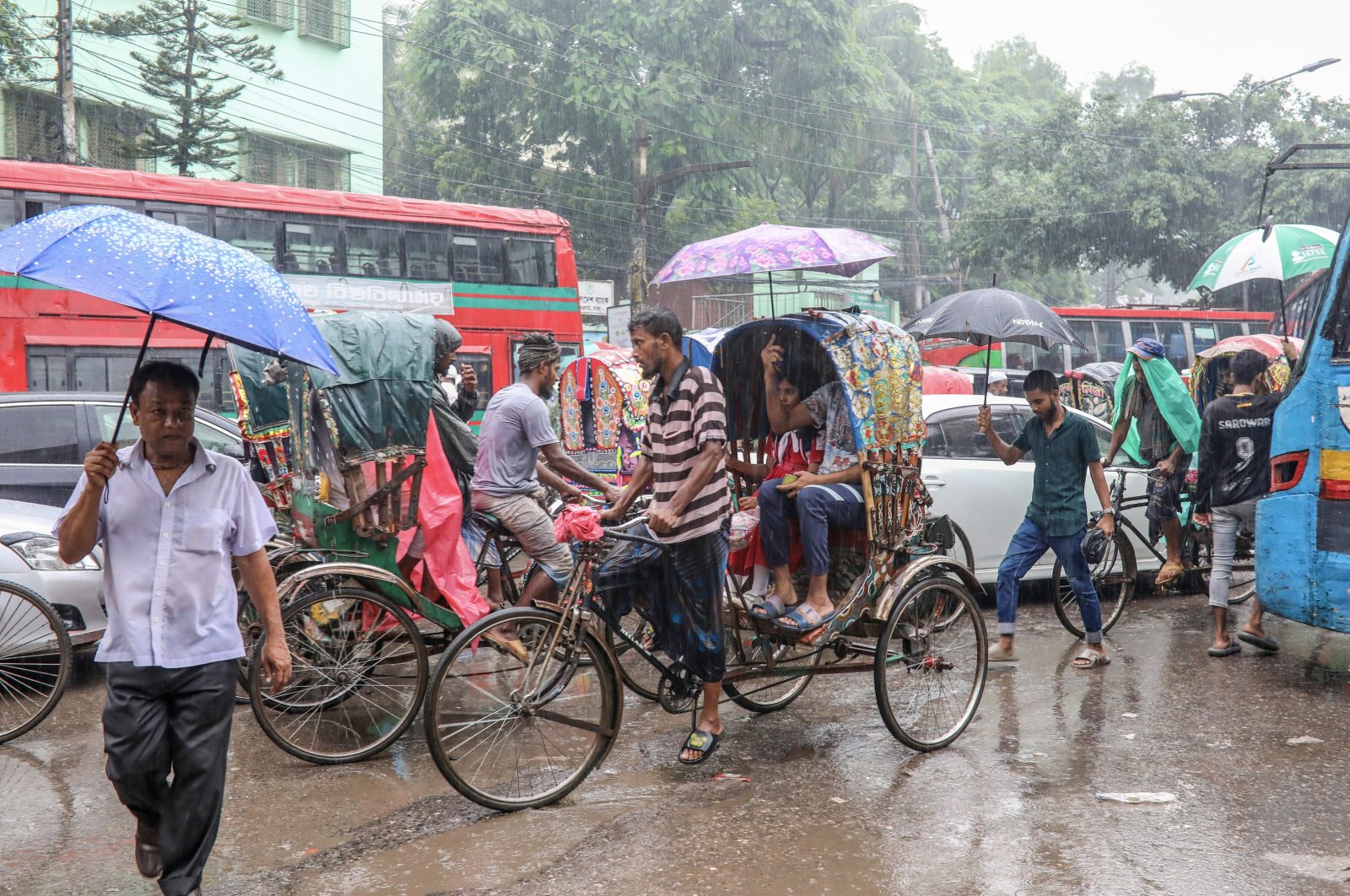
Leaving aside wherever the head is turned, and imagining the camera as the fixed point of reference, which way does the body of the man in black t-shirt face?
away from the camera

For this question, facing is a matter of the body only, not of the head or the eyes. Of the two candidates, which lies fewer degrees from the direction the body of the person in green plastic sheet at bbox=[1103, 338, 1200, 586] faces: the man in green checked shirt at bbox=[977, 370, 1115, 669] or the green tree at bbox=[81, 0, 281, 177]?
the man in green checked shirt

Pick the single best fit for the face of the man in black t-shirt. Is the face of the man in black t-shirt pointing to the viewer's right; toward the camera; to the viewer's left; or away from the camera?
away from the camera

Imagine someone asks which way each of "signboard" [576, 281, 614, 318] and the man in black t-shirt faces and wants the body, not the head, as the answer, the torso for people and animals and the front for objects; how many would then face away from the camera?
1

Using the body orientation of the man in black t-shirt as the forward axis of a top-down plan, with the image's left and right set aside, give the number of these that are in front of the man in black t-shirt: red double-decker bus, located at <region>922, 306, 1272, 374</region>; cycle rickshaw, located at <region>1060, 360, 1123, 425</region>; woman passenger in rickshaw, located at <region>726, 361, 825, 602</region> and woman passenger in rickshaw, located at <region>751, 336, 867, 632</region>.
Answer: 2

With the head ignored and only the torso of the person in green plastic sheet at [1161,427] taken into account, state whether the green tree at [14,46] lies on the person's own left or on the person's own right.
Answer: on the person's own right

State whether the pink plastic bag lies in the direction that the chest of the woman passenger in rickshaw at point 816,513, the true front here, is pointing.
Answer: yes

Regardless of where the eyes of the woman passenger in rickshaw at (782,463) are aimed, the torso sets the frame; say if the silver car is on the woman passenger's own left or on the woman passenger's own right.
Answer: on the woman passenger's own right

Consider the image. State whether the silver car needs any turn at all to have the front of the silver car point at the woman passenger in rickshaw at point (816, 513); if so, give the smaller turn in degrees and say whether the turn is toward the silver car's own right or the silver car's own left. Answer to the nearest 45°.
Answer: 0° — it already faces them

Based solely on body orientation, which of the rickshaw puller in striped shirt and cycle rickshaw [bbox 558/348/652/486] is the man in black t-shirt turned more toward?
the cycle rickshaw
